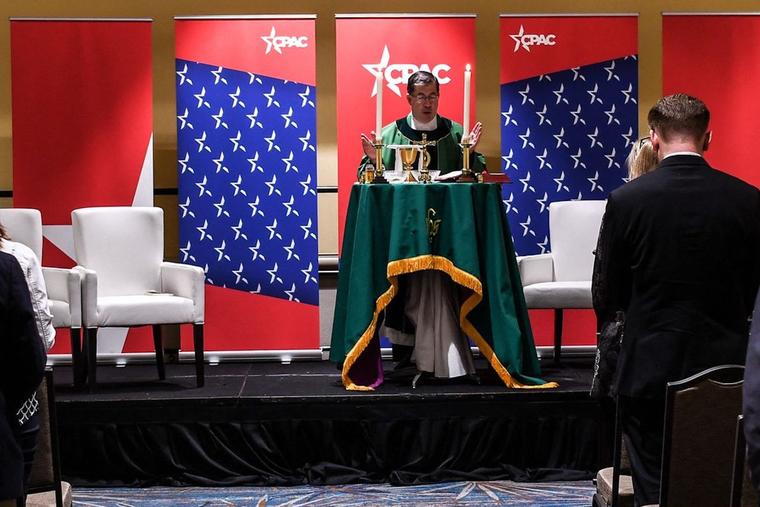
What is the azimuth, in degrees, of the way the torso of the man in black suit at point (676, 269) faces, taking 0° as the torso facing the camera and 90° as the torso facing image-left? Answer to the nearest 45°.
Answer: approximately 180°

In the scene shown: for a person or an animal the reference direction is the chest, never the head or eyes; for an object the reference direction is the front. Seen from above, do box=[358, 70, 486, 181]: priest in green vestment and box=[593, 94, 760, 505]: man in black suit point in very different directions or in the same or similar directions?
very different directions

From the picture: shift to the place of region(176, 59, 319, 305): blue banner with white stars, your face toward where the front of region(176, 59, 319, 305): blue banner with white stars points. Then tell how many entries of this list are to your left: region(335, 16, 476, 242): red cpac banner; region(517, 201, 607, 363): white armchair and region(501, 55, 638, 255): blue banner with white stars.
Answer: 3

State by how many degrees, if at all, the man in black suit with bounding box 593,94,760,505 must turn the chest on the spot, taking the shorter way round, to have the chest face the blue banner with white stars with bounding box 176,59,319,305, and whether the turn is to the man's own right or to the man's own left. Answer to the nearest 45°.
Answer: approximately 45° to the man's own left

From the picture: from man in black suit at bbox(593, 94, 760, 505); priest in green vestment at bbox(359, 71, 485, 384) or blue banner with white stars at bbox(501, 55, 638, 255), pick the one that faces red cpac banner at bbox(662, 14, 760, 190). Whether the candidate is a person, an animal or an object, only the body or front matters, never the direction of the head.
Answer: the man in black suit

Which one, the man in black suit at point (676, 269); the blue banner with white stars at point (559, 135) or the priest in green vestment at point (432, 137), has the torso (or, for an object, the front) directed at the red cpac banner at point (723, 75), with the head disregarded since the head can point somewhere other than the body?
the man in black suit

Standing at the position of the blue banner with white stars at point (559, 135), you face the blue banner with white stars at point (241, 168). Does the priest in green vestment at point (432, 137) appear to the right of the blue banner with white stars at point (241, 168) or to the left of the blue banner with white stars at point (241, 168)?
left
